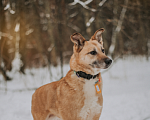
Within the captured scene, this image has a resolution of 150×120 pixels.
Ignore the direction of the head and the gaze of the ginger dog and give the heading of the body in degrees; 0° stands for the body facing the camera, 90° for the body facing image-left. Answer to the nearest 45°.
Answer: approximately 315°
